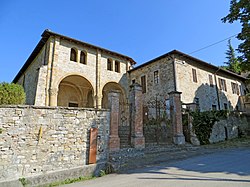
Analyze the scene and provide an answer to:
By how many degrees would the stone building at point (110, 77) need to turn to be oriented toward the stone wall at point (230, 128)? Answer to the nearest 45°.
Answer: approximately 45° to its left

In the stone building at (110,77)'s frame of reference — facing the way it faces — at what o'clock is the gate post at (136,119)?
The gate post is roughly at 1 o'clock from the stone building.

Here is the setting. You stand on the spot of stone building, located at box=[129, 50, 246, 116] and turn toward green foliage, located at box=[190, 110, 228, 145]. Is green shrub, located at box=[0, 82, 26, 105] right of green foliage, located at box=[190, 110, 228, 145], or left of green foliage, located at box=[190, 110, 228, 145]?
right

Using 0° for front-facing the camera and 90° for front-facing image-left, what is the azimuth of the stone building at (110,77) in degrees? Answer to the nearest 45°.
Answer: approximately 315°

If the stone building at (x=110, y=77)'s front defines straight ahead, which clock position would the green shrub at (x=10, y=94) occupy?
The green shrub is roughly at 2 o'clock from the stone building.
